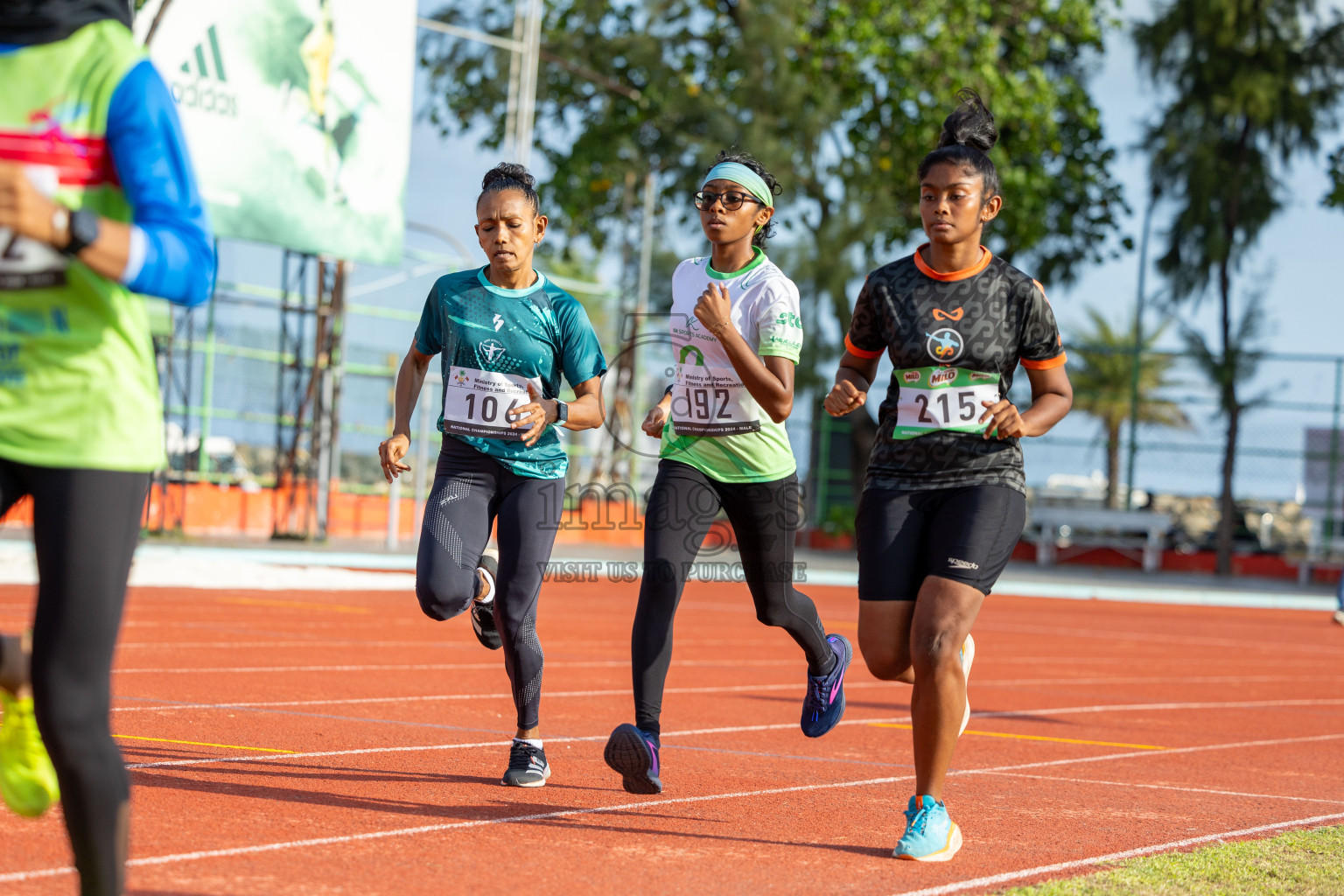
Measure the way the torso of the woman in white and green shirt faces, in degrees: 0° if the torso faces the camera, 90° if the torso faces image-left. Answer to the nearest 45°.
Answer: approximately 45°

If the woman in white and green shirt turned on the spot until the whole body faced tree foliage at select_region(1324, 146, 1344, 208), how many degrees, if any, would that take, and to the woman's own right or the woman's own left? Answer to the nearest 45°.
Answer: approximately 180°

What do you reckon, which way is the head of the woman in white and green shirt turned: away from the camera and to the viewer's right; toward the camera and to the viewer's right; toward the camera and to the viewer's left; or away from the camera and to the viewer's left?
toward the camera and to the viewer's left

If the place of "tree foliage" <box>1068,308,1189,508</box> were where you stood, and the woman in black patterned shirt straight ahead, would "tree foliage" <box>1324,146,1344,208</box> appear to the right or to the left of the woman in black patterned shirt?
left

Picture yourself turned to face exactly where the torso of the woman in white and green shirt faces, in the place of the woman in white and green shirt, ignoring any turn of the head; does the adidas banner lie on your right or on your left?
on your right

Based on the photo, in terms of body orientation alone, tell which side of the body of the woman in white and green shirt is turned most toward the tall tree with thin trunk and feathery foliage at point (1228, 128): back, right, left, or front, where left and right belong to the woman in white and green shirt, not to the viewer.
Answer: back

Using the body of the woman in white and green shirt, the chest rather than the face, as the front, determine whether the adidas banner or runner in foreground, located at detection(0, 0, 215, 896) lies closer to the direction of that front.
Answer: the runner in foreground

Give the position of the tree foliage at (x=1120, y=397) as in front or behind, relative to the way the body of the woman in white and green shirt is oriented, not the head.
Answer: behind

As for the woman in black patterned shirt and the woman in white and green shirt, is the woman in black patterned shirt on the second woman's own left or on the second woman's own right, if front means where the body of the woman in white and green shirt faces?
on the second woman's own left

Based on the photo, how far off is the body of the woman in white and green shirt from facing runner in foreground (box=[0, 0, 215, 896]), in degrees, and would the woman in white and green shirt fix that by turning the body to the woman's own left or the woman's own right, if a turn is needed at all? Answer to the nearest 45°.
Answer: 0° — they already face them
